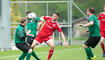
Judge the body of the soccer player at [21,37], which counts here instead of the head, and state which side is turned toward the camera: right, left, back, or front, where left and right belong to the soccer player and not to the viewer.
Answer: right
